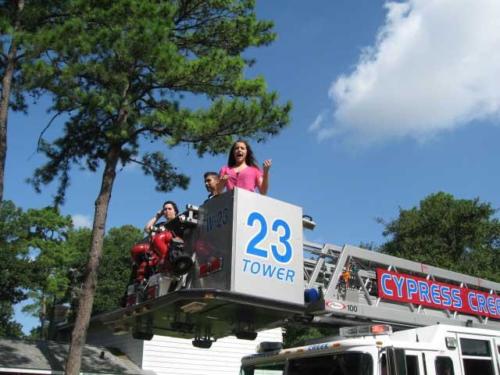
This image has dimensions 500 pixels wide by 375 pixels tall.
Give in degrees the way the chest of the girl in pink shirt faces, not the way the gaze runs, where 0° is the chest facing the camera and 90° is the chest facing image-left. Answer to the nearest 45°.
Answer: approximately 0°

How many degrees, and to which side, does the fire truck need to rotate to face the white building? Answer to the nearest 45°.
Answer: approximately 135° to its right
